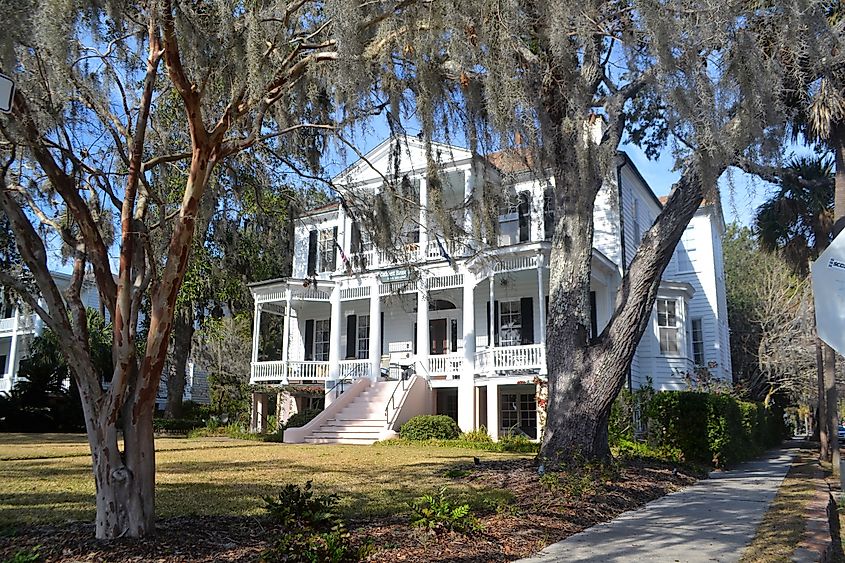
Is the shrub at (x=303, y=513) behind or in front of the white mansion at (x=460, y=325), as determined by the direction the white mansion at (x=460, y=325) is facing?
in front

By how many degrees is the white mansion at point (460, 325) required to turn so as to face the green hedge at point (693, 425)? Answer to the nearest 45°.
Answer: approximately 90° to its left

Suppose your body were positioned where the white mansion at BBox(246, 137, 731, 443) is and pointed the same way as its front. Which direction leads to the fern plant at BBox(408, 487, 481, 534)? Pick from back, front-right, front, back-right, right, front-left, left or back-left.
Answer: front-left

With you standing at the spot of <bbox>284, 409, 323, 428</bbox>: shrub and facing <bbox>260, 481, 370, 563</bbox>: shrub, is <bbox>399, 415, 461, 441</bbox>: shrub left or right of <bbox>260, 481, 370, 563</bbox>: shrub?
left

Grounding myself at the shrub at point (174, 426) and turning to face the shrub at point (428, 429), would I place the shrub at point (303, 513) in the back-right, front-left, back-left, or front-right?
front-right

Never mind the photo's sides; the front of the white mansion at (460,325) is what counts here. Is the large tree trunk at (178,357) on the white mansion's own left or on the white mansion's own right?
on the white mansion's own right

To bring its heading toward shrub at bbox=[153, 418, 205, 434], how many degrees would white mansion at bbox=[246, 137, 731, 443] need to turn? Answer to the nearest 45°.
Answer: approximately 45° to its right

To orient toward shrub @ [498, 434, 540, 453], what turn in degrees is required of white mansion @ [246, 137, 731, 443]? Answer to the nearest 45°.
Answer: approximately 45° to its left

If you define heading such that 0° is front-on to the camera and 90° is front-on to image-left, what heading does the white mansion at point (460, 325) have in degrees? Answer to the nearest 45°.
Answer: approximately 45°

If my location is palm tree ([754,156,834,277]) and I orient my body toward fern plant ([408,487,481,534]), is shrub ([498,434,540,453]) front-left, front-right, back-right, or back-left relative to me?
front-right

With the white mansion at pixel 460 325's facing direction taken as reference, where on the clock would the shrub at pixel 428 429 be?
The shrub is roughly at 11 o'clock from the white mansion.

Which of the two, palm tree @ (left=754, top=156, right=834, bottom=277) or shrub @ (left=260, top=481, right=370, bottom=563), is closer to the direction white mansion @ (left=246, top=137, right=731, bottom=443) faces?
the shrub

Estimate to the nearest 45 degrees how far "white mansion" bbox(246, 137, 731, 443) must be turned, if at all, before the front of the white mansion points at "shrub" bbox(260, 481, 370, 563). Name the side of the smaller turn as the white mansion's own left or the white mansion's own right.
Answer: approximately 45° to the white mansion's own left

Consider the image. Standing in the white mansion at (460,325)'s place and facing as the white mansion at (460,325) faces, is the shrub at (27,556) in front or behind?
in front
